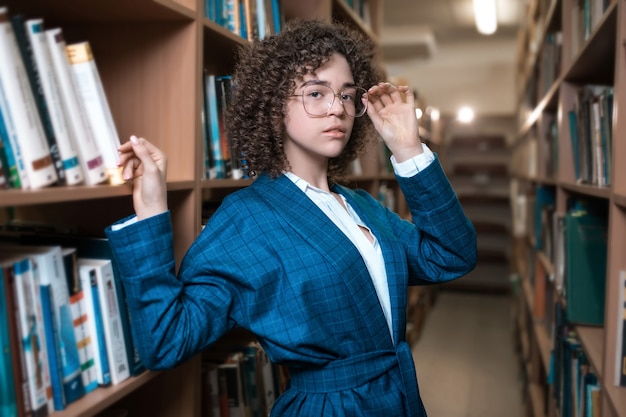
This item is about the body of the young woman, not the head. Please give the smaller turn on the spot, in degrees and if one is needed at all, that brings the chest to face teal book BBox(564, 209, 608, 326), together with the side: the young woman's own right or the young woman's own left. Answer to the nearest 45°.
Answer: approximately 90° to the young woman's own left

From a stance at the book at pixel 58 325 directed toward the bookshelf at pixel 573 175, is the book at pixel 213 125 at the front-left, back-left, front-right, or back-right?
front-left

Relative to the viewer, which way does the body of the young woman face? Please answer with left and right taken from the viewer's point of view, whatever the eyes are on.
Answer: facing the viewer and to the right of the viewer

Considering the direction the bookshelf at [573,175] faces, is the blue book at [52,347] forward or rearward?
forward

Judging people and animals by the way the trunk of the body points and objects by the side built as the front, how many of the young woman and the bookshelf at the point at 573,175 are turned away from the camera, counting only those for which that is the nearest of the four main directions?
0

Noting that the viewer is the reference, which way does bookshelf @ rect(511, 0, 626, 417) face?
facing the viewer and to the left of the viewer

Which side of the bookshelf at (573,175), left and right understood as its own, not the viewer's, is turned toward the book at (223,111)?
front

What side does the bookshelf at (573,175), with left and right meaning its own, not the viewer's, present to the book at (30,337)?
front

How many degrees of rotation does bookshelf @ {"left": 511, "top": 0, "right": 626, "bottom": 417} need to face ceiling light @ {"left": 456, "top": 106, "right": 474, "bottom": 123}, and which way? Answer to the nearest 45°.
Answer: approximately 135° to its right

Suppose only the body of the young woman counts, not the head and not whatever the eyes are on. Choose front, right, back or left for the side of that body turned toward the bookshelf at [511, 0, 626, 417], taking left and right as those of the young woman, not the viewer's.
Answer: left

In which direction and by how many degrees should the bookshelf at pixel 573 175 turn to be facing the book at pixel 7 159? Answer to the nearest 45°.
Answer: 0° — it already faces it
